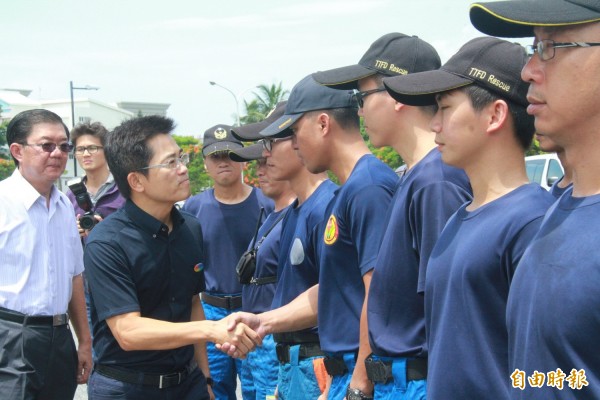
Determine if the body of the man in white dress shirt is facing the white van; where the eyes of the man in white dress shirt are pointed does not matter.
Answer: no

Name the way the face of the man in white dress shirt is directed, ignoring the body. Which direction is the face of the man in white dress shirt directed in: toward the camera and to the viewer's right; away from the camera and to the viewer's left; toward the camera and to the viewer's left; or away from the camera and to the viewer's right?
toward the camera and to the viewer's right

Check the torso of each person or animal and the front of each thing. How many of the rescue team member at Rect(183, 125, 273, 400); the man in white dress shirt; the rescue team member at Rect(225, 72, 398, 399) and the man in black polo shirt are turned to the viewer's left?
1

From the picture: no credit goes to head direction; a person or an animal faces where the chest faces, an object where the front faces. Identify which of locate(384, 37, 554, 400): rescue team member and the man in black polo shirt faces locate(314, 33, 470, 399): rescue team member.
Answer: the man in black polo shirt

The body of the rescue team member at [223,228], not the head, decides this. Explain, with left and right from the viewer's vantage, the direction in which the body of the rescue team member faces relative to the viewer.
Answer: facing the viewer

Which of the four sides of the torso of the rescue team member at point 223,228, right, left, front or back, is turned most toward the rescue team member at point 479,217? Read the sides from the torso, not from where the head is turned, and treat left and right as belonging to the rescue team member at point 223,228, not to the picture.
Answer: front

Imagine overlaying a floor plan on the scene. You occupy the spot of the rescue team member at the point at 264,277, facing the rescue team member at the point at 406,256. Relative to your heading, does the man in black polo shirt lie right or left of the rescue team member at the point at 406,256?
right

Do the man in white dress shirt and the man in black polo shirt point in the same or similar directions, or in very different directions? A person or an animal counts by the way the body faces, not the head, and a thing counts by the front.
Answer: same or similar directions

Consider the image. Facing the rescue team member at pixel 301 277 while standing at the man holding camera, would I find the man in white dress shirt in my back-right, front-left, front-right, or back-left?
front-right

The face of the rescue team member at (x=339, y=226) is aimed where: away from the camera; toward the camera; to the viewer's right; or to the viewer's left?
to the viewer's left

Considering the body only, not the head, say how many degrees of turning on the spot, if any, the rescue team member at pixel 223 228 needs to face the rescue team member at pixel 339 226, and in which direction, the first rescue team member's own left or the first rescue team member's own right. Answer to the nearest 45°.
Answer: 0° — they already face them

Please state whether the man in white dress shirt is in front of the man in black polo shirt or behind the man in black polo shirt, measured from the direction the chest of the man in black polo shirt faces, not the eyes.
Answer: behind

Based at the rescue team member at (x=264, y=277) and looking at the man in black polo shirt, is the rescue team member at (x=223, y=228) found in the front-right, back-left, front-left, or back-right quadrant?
back-right

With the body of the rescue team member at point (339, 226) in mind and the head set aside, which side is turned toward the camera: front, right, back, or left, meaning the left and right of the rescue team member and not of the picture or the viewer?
left

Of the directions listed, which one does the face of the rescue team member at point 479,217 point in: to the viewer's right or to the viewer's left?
to the viewer's left

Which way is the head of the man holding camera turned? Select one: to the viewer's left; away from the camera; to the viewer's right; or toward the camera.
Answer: toward the camera

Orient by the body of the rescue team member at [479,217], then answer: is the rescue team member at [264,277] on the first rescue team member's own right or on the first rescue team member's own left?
on the first rescue team member's own right

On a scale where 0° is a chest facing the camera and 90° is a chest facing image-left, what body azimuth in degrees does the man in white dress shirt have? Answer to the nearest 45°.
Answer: approximately 315°

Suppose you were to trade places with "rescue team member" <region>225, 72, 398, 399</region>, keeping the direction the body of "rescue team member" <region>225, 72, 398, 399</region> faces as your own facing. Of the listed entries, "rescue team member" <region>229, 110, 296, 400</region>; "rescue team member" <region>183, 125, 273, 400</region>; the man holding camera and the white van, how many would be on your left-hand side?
0
